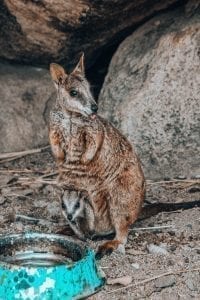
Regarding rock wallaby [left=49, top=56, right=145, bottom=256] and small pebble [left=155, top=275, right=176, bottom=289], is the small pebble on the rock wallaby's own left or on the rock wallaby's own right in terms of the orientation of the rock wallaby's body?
on the rock wallaby's own left

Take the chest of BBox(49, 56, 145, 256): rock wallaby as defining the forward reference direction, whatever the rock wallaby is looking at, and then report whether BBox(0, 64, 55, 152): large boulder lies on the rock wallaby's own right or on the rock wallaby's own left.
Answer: on the rock wallaby's own right

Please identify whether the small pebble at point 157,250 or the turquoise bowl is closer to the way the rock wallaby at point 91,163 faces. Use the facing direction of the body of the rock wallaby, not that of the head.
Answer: the turquoise bowl

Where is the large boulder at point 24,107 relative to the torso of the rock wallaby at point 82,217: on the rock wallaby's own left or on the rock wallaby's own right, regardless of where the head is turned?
on the rock wallaby's own right

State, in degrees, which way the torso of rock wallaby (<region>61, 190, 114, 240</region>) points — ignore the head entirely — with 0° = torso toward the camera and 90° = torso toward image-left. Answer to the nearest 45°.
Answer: approximately 45°
